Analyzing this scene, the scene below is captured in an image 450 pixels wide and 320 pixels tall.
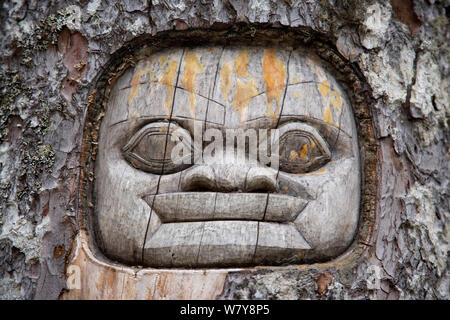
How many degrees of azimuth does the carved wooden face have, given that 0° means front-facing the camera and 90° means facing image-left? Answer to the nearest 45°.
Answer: approximately 0°
